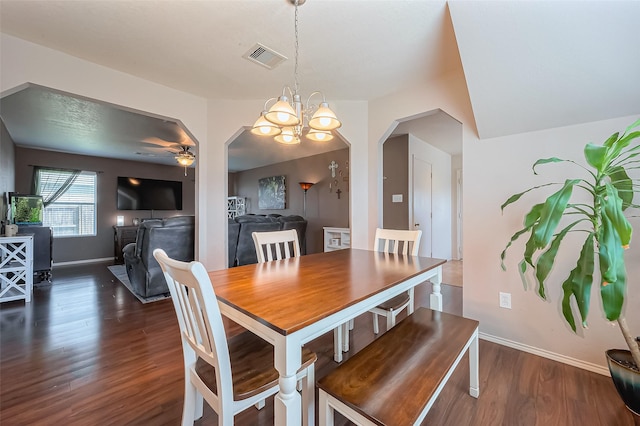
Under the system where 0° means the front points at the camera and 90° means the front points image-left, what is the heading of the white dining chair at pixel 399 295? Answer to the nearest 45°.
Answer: approximately 45°

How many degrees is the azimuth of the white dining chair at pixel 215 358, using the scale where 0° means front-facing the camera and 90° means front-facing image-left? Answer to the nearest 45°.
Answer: approximately 225°

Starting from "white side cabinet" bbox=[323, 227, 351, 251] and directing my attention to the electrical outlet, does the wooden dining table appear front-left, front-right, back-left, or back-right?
front-right

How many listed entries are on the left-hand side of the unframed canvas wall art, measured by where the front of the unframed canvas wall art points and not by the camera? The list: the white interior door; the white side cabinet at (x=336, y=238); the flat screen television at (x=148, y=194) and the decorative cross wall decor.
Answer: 3

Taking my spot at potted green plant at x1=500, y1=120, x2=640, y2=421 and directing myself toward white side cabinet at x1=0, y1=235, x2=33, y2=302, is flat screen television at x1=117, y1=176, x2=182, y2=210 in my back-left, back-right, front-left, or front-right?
front-right

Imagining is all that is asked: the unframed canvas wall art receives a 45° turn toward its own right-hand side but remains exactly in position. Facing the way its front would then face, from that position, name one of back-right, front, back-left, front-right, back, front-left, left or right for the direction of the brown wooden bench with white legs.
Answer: left

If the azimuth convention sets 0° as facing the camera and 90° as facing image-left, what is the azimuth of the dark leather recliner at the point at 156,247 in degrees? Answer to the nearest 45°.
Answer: approximately 135°

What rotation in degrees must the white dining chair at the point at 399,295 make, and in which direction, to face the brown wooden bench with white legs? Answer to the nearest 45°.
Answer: approximately 45° to its left

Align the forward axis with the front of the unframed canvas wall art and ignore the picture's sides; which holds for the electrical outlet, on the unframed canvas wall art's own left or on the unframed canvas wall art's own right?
on the unframed canvas wall art's own left

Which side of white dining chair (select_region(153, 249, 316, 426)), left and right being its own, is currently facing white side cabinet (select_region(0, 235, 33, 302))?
left

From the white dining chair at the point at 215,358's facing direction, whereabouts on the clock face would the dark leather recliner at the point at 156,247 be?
The dark leather recliner is roughly at 10 o'clock from the white dining chair.

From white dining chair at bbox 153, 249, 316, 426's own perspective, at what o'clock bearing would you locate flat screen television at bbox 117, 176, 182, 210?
The flat screen television is roughly at 10 o'clock from the white dining chair.

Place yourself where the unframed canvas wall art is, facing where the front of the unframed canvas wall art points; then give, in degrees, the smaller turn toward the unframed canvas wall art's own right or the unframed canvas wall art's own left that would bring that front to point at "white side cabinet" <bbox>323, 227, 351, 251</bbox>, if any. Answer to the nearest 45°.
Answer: approximately 90° to the unframed canvas wall art's own left

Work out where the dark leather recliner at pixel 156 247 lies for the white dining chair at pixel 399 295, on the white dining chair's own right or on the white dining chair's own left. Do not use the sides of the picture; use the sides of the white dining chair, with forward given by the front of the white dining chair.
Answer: on the white dining chair's own right

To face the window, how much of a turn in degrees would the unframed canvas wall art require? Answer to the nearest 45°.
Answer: approximately 45° to its right
